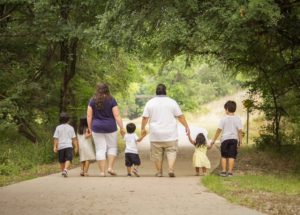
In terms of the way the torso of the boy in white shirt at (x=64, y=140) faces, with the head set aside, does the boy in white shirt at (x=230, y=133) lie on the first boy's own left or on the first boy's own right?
on the first boy's own right

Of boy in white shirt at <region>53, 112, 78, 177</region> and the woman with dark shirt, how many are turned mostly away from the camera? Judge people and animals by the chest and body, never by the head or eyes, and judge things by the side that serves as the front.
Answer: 2

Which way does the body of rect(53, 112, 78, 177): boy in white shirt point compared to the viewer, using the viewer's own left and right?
facing away from the viewer

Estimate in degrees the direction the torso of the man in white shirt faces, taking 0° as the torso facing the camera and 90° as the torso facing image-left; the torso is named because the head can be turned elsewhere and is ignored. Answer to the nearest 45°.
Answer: approximately 180°

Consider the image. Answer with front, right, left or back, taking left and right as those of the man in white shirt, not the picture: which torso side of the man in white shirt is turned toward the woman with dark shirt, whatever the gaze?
left

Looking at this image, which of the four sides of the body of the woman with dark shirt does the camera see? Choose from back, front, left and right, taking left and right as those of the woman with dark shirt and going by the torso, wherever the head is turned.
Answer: back

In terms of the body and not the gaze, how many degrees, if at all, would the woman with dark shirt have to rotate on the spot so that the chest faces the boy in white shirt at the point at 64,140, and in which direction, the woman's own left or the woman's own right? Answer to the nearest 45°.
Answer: approximately 45° to the woman's own left

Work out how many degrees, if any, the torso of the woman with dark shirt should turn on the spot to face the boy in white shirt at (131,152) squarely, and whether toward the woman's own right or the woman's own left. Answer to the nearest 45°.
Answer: approximately 45° to the woman's own right

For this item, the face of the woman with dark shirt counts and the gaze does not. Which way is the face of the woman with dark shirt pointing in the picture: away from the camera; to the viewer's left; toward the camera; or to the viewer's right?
away from the camera
